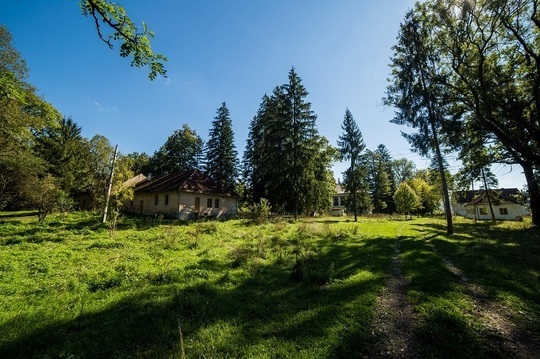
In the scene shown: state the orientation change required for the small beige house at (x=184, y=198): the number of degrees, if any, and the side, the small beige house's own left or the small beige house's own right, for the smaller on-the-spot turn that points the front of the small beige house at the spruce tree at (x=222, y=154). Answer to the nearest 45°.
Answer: approximately 90° to the small beige house's own left

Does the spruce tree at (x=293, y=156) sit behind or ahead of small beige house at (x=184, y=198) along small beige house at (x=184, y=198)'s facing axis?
ahead

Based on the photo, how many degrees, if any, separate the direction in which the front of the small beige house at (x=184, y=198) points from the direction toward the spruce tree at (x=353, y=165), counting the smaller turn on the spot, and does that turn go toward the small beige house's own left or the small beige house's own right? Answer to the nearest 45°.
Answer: approximately 45° to the small beige house's own left

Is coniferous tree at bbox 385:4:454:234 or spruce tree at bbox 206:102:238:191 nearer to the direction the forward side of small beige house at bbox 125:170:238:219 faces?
the coniferous tree

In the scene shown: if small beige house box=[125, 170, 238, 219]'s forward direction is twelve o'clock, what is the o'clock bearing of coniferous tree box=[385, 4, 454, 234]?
The coniferous tree is roughly at 12 o'clock from the small beige house.

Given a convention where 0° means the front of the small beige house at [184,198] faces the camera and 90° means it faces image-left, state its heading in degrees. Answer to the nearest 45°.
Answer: approximately 315°
